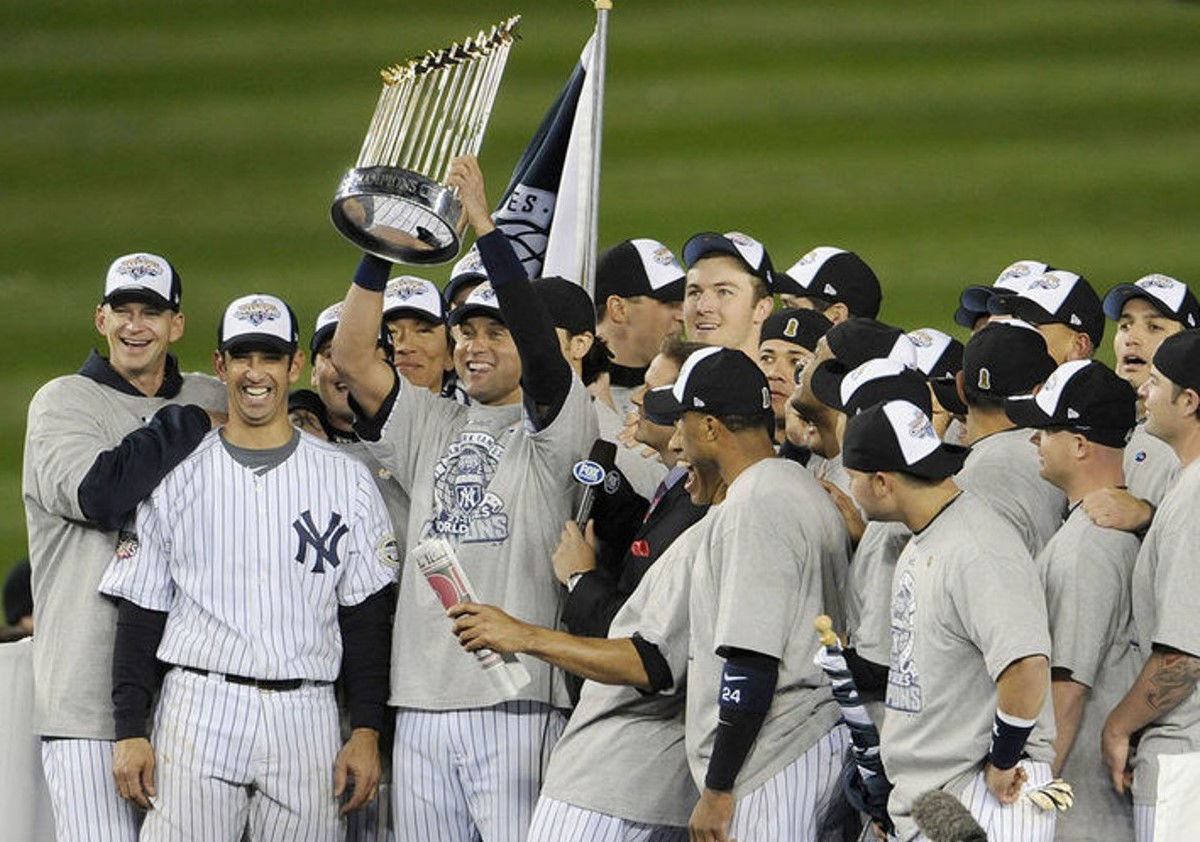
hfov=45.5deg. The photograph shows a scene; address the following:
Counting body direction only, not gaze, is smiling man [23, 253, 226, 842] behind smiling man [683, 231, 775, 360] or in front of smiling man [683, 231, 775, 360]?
in front

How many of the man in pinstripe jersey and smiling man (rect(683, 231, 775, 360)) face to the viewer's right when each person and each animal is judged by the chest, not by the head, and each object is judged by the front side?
0

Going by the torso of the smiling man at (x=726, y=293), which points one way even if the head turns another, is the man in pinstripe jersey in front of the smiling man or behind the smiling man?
in front

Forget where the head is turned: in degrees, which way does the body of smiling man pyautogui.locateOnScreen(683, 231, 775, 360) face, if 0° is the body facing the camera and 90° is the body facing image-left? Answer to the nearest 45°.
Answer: approximately 45°

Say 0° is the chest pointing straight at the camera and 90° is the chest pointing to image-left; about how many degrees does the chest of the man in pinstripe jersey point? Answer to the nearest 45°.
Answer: approximately 0°

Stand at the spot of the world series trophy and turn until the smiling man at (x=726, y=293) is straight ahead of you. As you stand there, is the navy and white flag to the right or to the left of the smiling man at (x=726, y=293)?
left

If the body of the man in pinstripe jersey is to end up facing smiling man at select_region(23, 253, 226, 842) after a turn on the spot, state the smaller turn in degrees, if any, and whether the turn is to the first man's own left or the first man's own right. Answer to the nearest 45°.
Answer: approximately 90° to the first man's own right

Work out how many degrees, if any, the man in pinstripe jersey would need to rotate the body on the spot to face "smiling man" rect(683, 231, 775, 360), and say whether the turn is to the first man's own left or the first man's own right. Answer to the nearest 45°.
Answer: approximately 90° to the first man's own left
